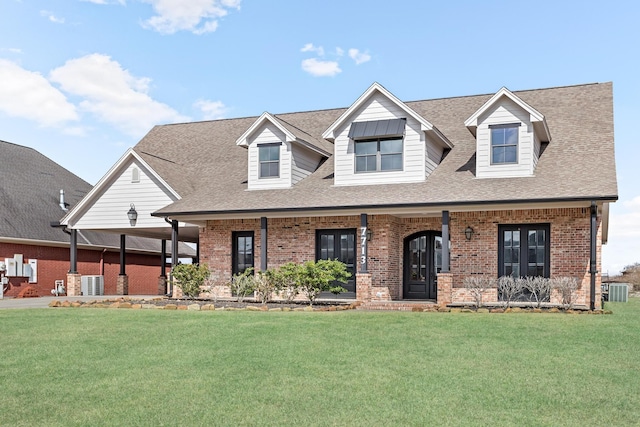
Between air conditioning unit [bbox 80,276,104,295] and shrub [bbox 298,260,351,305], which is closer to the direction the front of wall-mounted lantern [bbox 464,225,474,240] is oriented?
the shrub

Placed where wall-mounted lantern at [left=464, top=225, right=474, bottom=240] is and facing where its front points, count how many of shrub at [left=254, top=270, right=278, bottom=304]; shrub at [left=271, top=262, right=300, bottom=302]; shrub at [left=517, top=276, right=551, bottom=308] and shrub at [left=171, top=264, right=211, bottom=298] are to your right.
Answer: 3

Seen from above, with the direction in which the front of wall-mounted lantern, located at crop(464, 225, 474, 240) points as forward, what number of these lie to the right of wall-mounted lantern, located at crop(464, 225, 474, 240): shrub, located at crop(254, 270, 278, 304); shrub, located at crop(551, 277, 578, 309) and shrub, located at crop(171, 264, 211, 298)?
2

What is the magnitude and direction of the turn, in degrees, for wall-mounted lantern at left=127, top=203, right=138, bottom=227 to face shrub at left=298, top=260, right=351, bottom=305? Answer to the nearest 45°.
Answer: approximately 45° to its left

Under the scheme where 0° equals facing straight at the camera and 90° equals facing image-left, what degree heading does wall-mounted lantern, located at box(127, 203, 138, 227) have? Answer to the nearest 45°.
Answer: approximately 0°

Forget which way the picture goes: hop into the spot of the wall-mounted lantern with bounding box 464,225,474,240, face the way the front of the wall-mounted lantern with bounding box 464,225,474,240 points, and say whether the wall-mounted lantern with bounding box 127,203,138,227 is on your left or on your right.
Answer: on your right

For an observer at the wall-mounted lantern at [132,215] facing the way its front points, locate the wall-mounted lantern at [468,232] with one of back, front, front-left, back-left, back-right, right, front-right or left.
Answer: front-left

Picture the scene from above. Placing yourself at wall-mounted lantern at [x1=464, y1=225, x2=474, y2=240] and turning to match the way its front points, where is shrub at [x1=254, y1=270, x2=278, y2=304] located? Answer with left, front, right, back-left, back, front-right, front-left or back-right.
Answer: right

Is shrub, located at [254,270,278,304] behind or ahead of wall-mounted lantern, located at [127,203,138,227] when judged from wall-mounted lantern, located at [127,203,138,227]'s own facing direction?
ahead

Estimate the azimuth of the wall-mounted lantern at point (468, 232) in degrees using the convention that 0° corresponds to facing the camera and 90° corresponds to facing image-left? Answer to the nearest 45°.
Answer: approximately 0°

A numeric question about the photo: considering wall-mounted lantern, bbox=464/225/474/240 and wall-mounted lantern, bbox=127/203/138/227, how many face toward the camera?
2
